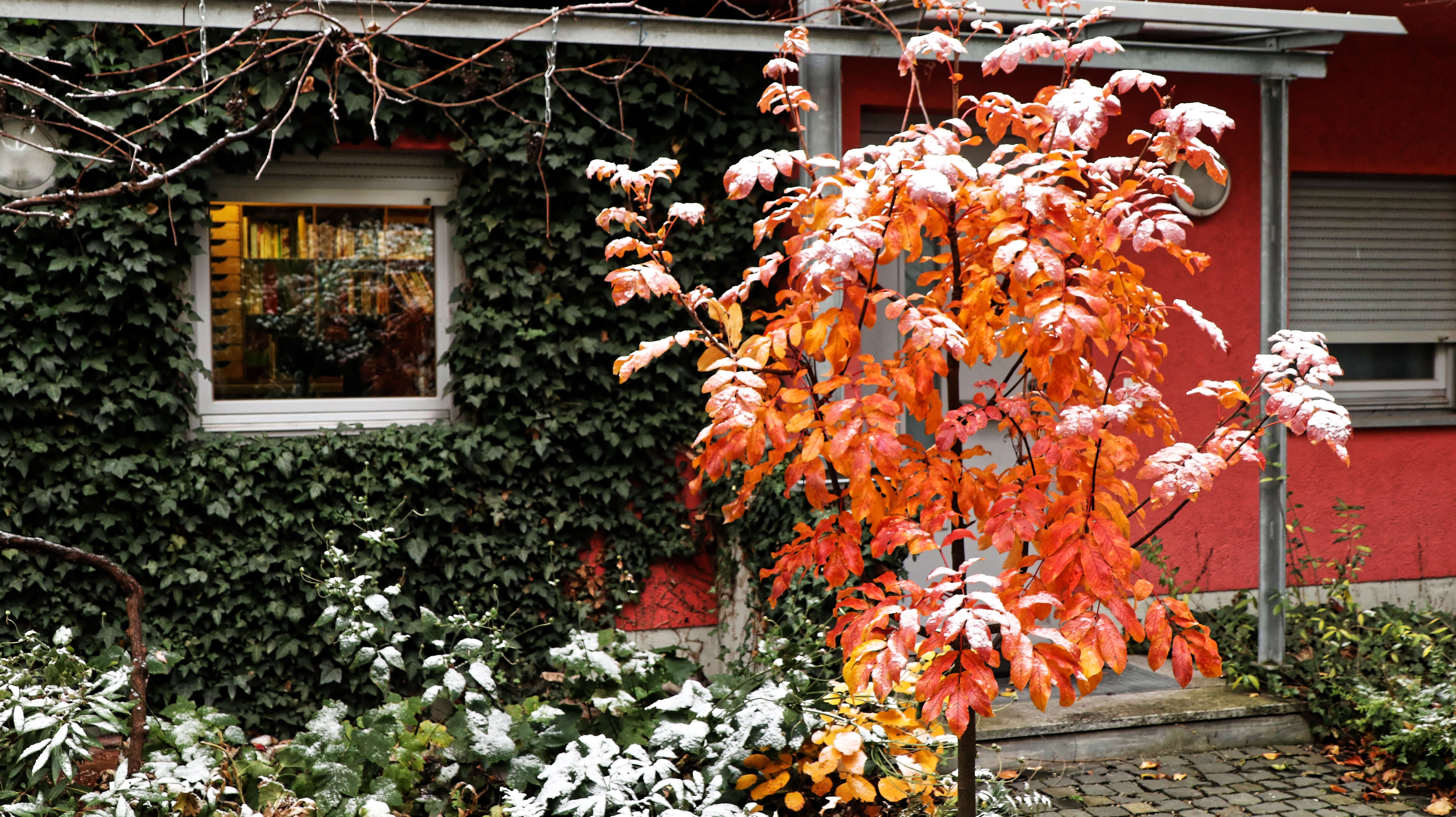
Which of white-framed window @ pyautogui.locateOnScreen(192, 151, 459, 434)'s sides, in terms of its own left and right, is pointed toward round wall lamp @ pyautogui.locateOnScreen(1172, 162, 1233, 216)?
left

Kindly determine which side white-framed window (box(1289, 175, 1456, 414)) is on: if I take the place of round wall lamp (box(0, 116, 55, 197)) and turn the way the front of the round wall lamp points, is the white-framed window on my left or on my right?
on my left

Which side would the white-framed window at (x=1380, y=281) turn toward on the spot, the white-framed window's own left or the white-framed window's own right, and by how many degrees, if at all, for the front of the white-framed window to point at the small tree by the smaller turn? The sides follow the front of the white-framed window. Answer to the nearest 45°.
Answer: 0° — it already faces it

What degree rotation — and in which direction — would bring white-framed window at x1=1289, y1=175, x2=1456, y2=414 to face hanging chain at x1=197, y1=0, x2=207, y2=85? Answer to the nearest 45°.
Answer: approximately 45° to its right

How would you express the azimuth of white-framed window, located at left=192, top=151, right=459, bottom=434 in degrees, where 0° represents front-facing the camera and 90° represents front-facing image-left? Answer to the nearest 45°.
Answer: approximately 0°

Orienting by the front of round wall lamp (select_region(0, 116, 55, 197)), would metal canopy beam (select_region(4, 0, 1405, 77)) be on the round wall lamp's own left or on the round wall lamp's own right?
on the round wall lamp's own left

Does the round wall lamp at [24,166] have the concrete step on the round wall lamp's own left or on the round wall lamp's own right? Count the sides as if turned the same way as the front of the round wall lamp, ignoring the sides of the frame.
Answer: on the round wall lamp's own left

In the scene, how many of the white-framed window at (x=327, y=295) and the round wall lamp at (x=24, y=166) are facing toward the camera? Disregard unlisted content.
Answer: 2

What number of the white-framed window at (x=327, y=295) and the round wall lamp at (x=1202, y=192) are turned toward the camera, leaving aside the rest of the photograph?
2
